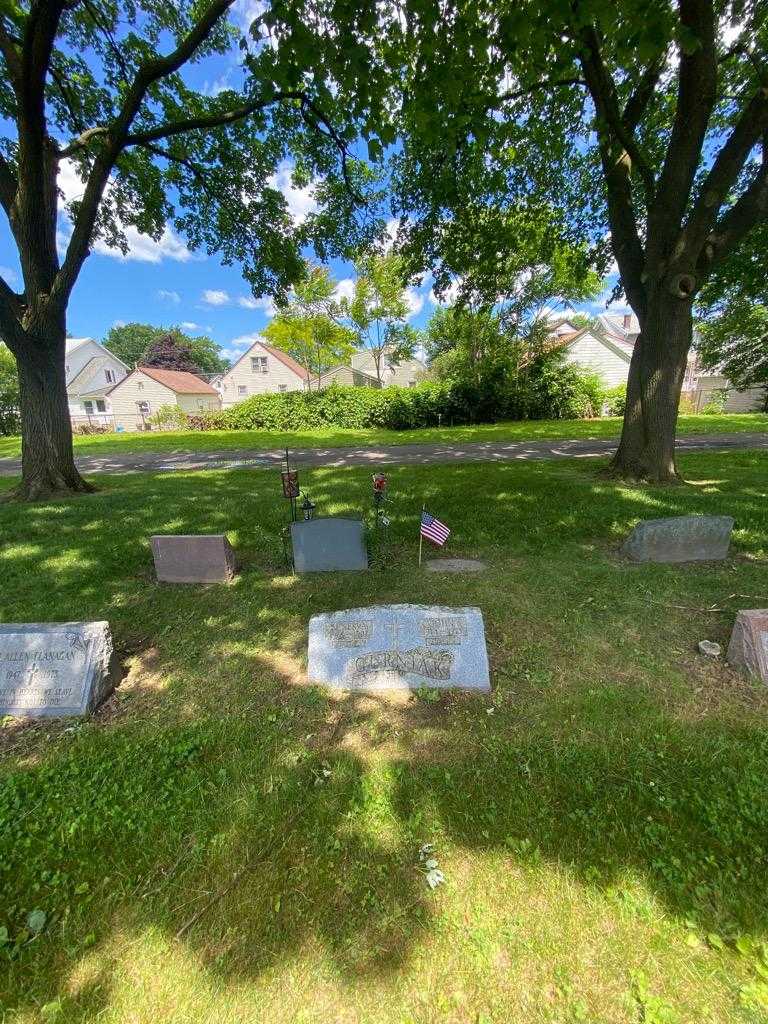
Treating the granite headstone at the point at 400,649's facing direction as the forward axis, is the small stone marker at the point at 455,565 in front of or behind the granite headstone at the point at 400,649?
behind

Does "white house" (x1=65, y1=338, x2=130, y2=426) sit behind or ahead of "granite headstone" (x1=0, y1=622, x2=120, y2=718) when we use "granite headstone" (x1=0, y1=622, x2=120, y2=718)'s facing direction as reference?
behind

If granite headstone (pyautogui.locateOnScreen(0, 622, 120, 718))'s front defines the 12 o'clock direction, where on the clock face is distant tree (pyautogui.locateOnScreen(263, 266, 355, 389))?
The distant tree is roughly at 7 o'clock from the granite headstone.

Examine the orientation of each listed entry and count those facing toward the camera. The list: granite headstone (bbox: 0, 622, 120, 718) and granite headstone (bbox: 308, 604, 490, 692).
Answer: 2

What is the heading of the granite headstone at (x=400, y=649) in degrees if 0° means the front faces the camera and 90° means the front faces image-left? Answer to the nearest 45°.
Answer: approximately 0°

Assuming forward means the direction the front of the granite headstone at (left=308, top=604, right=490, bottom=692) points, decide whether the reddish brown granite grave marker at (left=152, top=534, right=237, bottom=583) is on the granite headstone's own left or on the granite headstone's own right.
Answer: on the granite headstone's own right

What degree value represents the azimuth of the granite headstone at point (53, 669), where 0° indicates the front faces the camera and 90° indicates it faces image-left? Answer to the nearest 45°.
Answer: approximately 0°

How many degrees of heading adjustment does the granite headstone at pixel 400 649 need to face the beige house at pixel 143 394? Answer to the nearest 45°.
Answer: approximately 135° to its right

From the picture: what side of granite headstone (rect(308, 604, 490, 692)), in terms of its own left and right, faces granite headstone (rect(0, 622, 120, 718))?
right

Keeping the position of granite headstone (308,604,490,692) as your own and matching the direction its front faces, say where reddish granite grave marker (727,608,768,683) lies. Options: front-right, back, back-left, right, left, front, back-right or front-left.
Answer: left

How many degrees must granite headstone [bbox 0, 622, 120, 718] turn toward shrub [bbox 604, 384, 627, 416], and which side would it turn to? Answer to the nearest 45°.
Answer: approximately 90° to its left
